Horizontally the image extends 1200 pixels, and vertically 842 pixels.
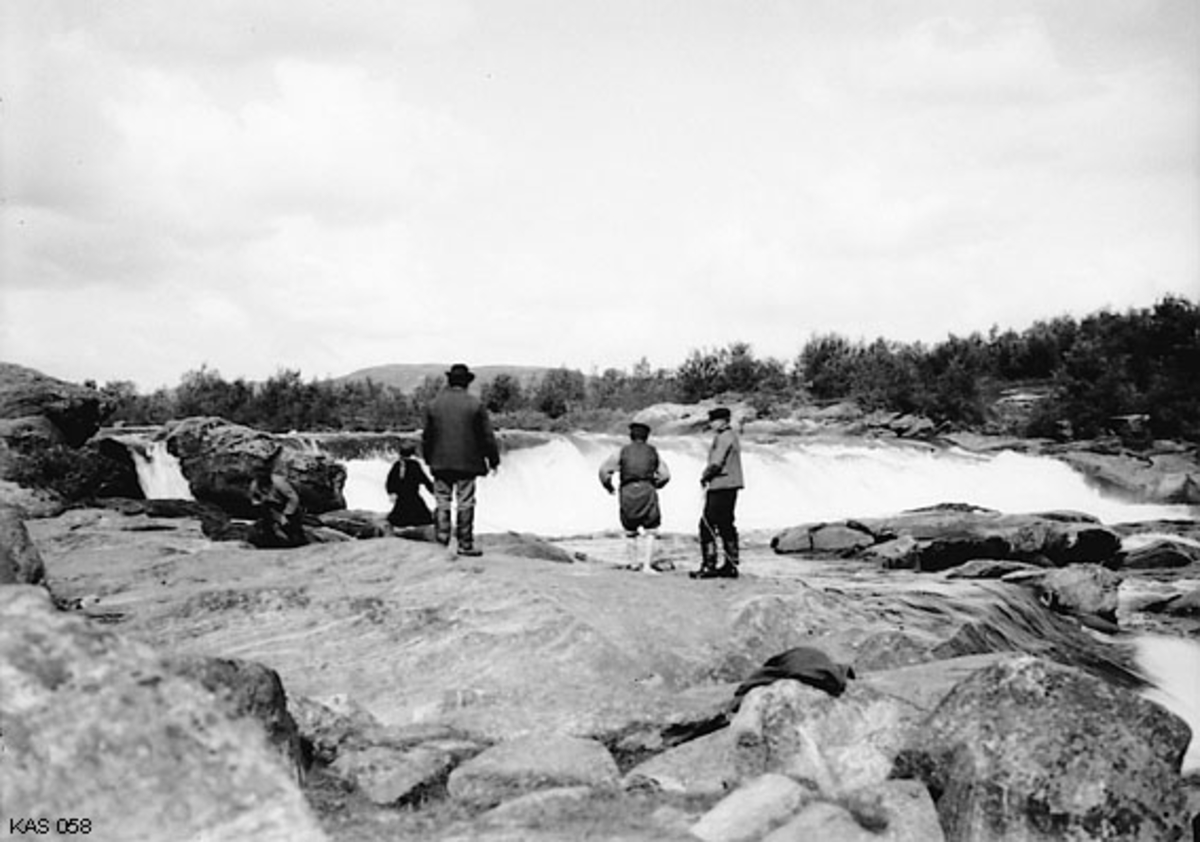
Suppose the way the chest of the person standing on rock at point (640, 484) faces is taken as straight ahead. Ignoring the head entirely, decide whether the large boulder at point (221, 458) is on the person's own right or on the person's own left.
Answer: on the person's own left

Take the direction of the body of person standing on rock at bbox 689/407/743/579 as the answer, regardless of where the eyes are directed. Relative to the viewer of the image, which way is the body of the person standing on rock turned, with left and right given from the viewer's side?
facing to the left of the viewer

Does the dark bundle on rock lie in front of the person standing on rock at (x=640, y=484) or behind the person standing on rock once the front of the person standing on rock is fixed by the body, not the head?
behind

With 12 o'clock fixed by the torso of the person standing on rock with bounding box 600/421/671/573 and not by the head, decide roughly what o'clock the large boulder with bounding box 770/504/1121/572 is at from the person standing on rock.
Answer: The large boulder is roughly at 1 o'clock from the person standing on rock.

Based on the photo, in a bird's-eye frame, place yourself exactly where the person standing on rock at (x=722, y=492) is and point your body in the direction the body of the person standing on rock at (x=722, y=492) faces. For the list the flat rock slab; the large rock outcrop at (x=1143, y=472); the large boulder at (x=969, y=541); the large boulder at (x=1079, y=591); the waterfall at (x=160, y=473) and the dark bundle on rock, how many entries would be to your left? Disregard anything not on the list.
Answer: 2

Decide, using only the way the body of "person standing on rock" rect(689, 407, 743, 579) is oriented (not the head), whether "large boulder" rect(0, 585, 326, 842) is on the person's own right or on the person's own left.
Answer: on the person's own left

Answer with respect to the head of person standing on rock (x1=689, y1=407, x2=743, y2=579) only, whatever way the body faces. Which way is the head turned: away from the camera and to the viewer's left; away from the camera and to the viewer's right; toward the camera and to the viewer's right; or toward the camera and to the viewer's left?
toward the camera and to the viewer's left

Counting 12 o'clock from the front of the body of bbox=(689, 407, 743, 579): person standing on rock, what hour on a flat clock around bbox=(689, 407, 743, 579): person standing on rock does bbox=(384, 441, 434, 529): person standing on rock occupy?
bbox=(384, 441, 434, 529): person standing on rock is roughly at 12 o'clock from bbox=(689, 407, 743, 579): person standing on rock.

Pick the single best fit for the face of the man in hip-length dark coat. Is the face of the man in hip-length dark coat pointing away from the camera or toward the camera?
away from the camera

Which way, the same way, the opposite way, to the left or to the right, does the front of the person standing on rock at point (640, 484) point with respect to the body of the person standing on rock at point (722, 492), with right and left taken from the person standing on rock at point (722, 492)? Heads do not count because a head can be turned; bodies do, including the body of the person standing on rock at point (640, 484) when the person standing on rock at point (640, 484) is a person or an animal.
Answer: to the right

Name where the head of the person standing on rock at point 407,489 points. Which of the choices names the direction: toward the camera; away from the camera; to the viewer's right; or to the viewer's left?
away from the camera

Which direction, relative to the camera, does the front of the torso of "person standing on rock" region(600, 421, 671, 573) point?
away from the camera
